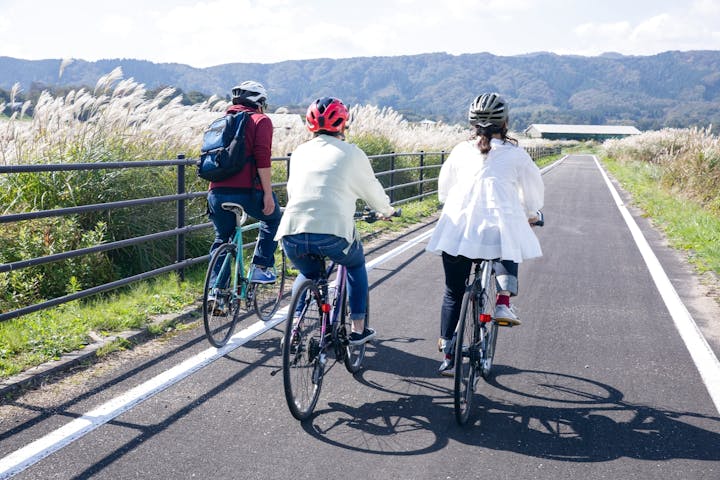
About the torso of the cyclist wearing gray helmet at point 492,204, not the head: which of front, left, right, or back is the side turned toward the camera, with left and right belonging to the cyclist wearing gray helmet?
back

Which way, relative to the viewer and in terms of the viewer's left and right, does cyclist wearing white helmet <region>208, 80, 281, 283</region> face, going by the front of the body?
facing away from the viewer and to the right of the viewer

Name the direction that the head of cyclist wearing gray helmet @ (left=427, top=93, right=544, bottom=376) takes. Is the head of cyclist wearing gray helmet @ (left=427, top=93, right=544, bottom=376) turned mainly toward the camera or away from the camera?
away from the camera

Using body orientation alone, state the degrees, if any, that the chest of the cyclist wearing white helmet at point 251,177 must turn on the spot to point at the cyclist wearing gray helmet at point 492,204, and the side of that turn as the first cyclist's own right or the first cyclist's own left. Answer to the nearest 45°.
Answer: approximately 90° to the first cyclist's own right

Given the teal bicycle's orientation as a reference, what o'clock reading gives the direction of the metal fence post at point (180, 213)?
The metal fence post is roughly at 10 o'clock from the teal bicycle.

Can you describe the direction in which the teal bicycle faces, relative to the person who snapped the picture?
facing away from the viewer and to the right of the viewer

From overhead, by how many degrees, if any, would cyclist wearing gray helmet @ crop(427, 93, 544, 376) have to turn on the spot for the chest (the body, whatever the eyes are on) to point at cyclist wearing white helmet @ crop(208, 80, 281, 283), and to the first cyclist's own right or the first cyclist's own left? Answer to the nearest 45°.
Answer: approximately 45° to the first cyclist's own left

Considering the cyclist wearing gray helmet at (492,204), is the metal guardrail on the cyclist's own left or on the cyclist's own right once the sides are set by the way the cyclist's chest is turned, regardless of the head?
on the cyclist's own left
